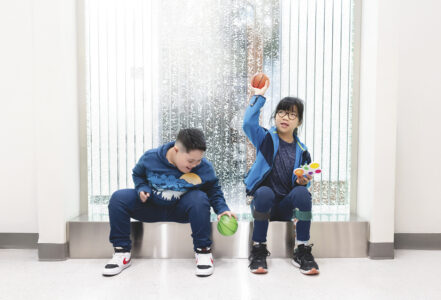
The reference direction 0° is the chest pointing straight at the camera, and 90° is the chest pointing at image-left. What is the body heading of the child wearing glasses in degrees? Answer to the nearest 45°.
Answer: approximately 0°
